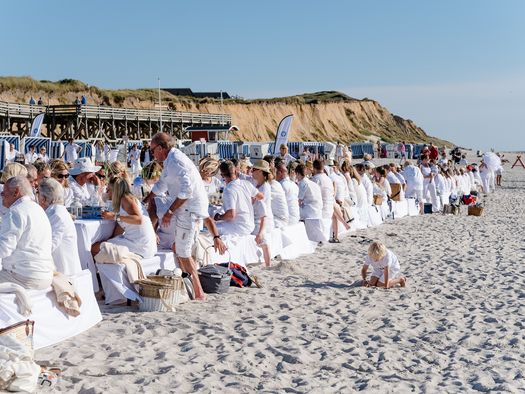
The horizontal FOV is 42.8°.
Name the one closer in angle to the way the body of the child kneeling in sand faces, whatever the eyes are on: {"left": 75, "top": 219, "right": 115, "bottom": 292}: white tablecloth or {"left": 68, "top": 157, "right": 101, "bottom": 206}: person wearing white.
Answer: the white tablecloth

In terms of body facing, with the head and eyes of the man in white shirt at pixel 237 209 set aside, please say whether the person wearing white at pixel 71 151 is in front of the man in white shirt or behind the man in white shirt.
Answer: in front

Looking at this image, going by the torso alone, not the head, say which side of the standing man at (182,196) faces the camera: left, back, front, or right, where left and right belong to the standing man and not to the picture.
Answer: left

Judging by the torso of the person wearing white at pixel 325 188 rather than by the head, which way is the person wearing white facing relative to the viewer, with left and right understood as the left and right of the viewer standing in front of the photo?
facing away from the viewer and to the left of the viewer
